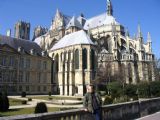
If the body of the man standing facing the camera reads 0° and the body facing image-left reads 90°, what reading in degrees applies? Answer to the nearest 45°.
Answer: approximately 0°

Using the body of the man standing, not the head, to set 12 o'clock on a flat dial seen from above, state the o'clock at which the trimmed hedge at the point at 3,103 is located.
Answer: The trimmed hedge is roughly at 5 o'clock from the man standing.
